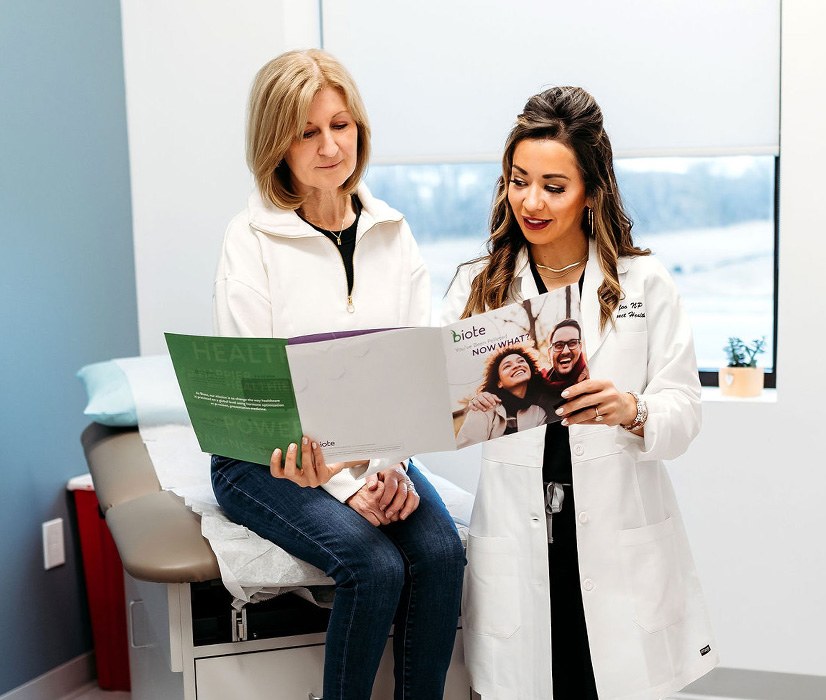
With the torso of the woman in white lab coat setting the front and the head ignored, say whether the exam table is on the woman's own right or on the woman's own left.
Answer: on the woman's own right

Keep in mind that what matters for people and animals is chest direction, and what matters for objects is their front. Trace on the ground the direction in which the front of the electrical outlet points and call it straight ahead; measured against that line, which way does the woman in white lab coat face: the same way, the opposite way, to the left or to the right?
to the right

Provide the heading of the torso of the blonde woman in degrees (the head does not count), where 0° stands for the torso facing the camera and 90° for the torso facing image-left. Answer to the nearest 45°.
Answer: approximately 315°

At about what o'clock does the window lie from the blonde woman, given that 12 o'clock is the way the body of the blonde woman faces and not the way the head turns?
The window is roughly at 9 o'clock from the blonde woman.

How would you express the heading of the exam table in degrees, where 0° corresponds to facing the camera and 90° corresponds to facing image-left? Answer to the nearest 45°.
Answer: approximately 315°

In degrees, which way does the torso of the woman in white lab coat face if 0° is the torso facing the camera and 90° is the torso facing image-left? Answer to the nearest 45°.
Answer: approximately 0°

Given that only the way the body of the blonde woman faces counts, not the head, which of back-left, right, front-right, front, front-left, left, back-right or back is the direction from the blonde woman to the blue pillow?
back
